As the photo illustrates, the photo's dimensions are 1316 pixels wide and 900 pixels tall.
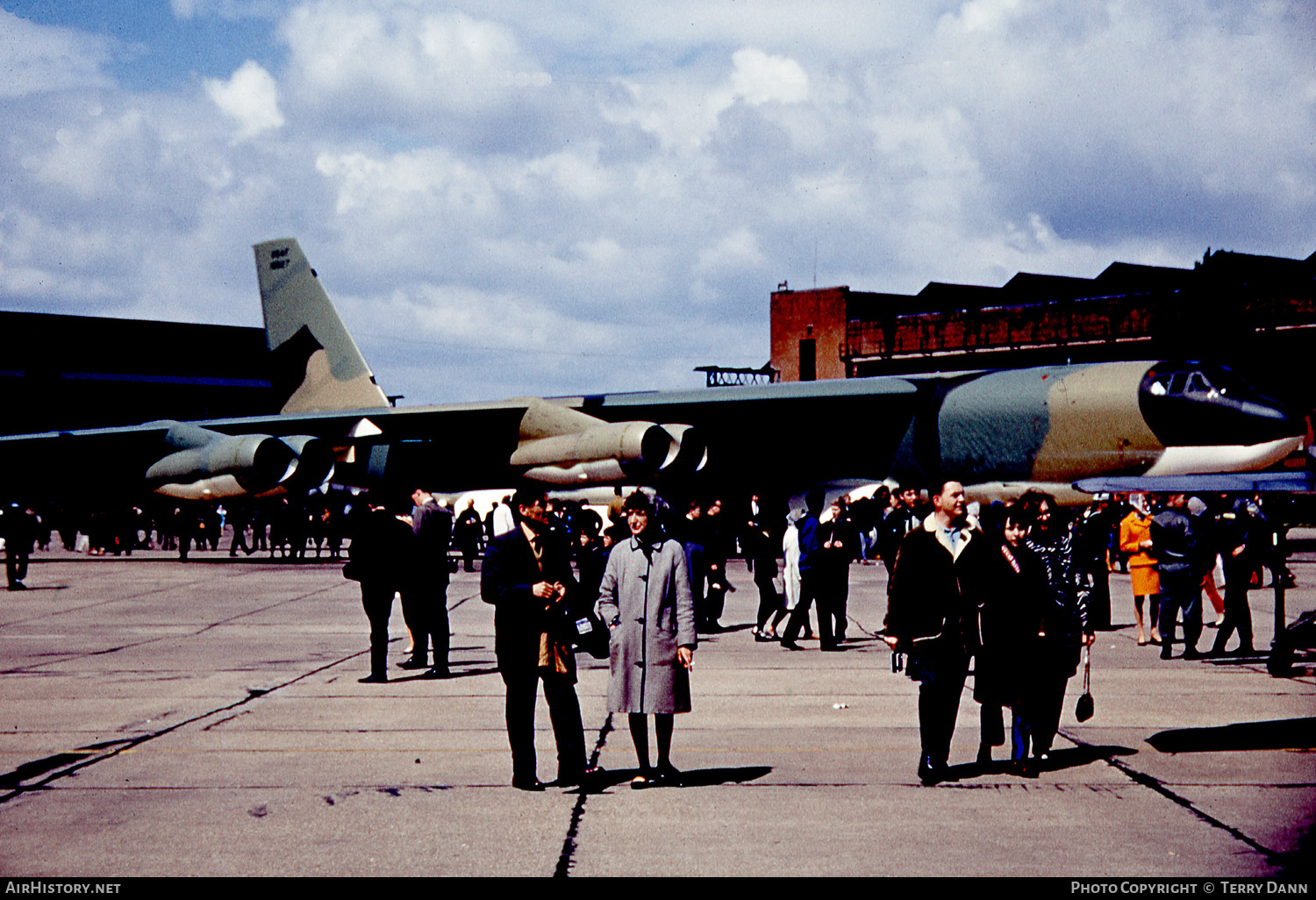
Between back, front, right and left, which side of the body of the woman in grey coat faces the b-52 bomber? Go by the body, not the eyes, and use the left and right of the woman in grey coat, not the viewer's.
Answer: back

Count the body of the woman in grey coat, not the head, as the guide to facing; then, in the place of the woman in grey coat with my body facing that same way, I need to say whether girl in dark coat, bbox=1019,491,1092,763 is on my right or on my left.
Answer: on my left

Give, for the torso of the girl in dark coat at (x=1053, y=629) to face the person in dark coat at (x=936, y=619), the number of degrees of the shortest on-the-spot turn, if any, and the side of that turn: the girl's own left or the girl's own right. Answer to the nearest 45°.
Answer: approximately 45° to the girl's own right

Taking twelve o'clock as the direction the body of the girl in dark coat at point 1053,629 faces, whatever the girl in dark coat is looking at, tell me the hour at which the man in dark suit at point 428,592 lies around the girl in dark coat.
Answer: The man in dark suit is roughly at 4 o'clock from the girl in dark coat.

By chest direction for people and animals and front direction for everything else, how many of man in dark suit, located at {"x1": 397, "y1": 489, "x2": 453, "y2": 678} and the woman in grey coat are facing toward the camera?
1

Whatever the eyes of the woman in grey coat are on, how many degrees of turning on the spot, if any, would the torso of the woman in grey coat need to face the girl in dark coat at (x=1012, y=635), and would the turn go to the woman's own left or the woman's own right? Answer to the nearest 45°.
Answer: approximately 90° to the woman's own left

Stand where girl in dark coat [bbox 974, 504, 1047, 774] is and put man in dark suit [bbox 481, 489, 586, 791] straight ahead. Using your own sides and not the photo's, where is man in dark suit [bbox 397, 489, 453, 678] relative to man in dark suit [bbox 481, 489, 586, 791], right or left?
right

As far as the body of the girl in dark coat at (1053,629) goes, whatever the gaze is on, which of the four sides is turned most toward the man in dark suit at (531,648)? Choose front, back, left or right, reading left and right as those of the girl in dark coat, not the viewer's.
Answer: right
